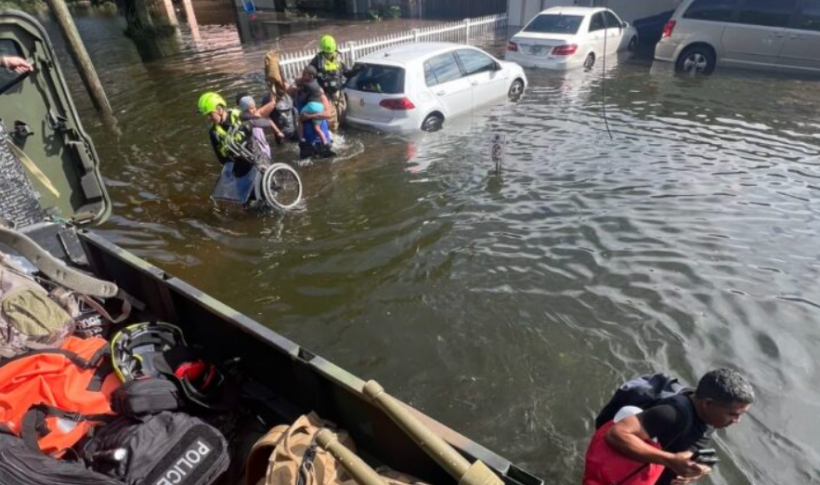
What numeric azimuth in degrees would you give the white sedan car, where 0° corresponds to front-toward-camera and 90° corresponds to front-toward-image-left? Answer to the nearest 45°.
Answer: approximately 225°

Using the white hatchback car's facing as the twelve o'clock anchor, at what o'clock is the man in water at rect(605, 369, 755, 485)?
The man in water is roughly at 4 o'clock from the white hatchback car.

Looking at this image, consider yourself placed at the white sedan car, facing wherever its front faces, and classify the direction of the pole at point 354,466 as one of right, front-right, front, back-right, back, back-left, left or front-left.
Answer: back-right

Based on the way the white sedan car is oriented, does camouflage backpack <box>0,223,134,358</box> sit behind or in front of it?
behind

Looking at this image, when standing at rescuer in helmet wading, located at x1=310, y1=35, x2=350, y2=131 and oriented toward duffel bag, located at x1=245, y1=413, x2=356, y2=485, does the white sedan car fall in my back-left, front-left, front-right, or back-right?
back-left
